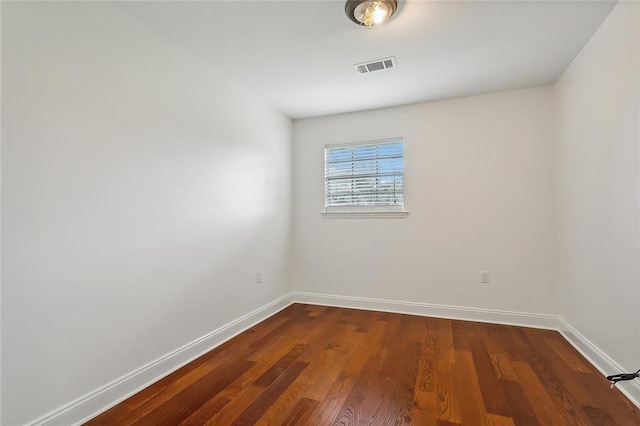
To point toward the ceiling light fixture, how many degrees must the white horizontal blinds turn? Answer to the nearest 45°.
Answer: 0° — it already faces it

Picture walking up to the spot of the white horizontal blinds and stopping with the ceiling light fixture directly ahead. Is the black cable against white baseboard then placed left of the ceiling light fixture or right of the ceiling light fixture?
left

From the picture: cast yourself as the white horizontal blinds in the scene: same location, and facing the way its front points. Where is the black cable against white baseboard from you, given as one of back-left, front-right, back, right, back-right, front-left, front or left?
front-left

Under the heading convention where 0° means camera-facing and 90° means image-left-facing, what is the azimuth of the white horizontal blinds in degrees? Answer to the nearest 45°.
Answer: approximately 0°

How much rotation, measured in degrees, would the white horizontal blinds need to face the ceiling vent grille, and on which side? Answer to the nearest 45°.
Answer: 0° — it already faces it

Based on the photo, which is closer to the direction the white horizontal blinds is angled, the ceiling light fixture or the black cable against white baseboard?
the ceiling light fixture

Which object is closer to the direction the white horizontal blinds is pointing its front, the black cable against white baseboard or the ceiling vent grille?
the ceiling vent grille

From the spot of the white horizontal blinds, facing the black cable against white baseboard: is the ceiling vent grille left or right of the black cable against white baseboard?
right
